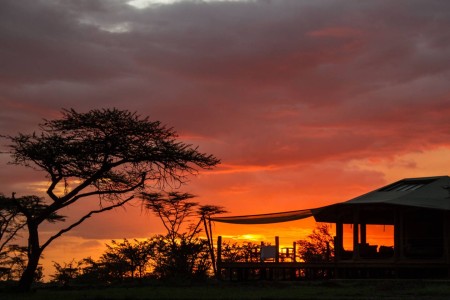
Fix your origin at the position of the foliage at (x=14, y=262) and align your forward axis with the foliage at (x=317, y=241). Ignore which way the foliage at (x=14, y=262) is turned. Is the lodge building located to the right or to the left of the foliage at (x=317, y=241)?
right
